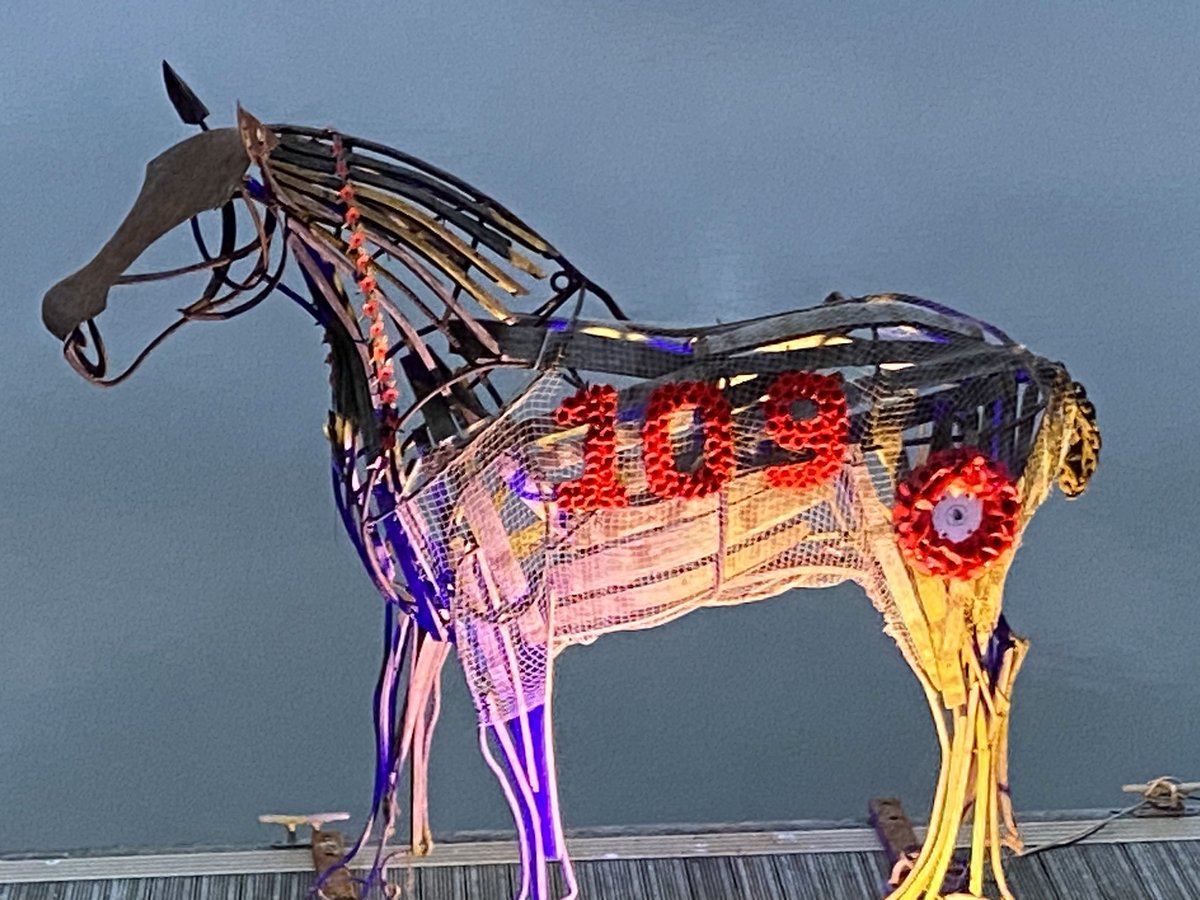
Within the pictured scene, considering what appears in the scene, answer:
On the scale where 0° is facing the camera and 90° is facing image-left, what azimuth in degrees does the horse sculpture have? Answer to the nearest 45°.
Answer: approximately 90°
